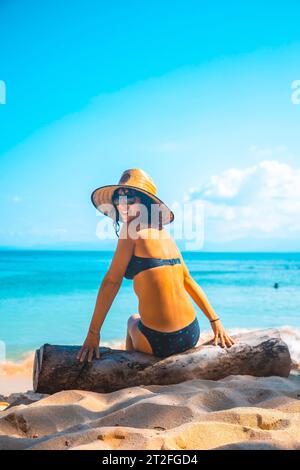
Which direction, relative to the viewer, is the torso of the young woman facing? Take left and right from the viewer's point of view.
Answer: facing away from the viewer and to the left of the viewer

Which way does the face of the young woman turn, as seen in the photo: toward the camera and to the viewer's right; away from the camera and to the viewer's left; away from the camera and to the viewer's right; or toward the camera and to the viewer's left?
toward the camera and to the viewer's left
